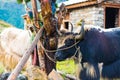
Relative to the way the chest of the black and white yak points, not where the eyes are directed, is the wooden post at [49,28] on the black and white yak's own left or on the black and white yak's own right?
on the black and white yak's own right

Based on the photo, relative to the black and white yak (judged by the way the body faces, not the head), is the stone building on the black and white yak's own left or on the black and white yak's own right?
on the black and white yak's own right

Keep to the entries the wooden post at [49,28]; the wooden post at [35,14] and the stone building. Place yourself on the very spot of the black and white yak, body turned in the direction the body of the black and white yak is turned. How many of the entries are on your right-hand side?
1

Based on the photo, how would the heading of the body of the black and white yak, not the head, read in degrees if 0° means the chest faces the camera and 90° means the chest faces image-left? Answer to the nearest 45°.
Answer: approximately 90°
